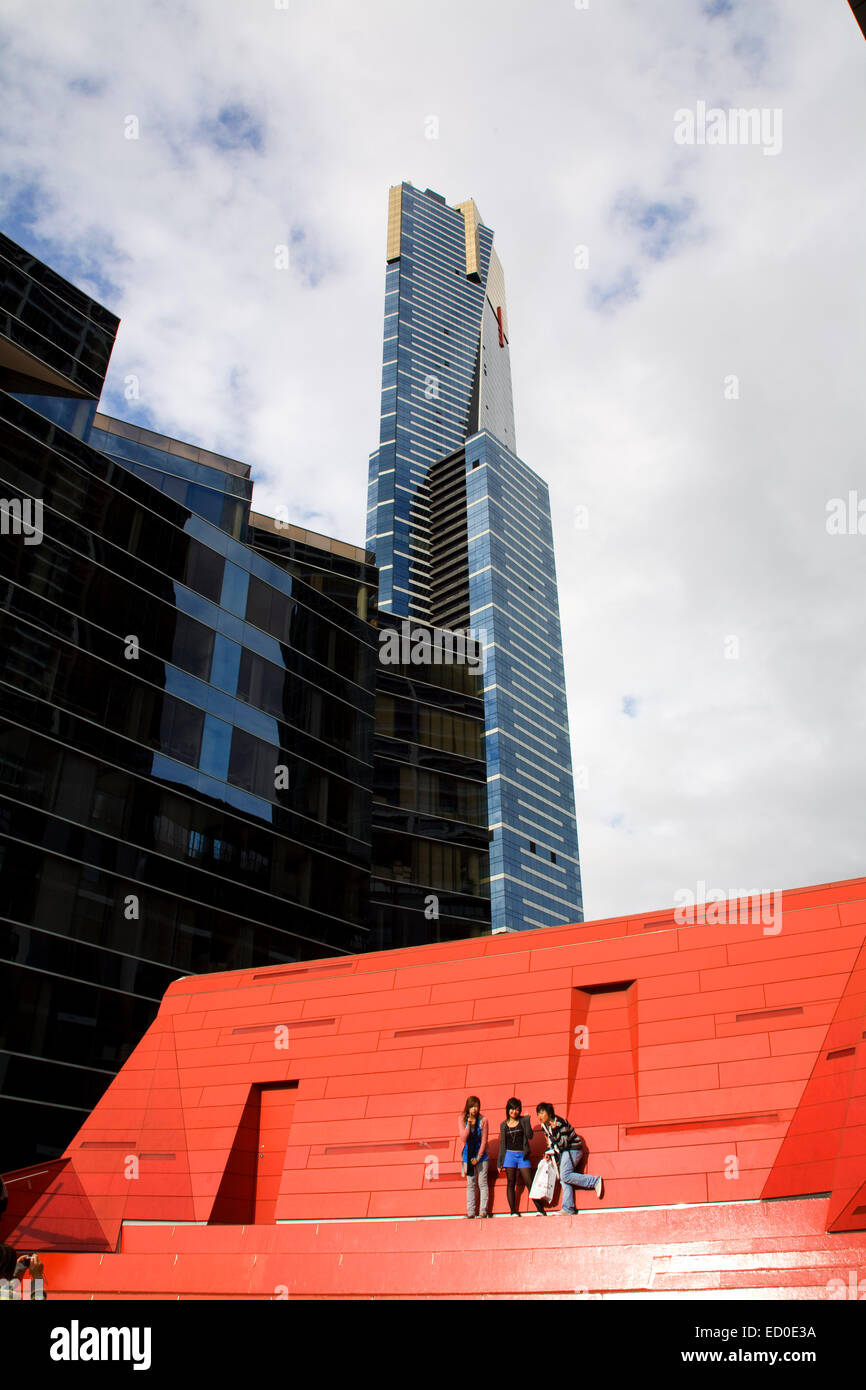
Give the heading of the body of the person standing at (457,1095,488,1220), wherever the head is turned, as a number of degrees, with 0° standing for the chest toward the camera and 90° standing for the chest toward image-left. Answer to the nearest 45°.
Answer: approximately 0°

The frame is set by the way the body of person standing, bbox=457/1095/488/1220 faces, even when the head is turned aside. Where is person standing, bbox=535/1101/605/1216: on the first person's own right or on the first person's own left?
on the first person's own left

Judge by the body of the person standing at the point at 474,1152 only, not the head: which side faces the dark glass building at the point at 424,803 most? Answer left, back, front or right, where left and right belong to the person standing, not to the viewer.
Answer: back

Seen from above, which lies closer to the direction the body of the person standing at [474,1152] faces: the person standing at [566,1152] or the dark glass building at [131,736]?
the person standing

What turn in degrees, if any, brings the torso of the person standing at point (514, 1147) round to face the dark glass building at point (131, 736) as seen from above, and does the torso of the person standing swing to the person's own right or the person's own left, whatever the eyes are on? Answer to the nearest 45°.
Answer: approximately 135° to the person's own right

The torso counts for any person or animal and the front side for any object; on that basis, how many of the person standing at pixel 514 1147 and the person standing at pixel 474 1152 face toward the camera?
2

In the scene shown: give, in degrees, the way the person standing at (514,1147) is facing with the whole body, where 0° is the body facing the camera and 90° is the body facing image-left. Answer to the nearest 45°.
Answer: approximately 0°

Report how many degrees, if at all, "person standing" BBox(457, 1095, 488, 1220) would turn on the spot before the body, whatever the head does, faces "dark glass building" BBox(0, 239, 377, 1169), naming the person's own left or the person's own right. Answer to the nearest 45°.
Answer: approximately 135° to the person's own right

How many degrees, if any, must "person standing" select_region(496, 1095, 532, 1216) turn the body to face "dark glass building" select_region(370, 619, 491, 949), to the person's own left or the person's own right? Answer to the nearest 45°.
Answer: approximately 180°
